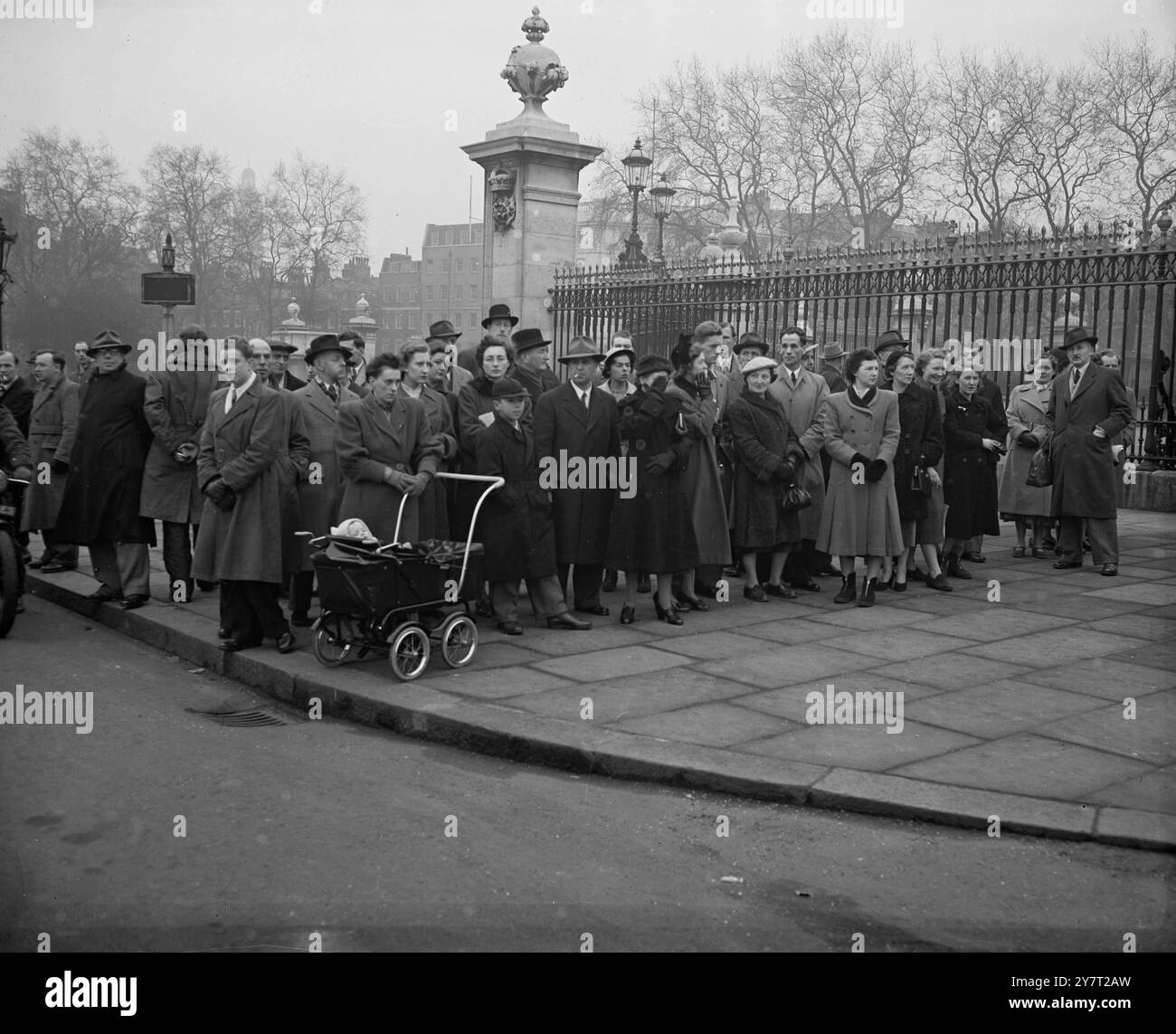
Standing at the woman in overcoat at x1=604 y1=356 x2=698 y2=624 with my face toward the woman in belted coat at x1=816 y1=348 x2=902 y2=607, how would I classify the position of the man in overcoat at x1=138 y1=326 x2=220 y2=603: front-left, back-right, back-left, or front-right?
back-left

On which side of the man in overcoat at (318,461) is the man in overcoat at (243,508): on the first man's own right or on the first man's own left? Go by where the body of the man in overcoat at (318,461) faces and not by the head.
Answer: on the first man's own right

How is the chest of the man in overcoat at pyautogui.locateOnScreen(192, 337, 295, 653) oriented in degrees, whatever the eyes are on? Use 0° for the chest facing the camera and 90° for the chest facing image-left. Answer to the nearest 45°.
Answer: approximately 45°

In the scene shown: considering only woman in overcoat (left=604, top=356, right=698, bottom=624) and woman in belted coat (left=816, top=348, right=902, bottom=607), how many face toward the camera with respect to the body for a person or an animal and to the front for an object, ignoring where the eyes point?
2

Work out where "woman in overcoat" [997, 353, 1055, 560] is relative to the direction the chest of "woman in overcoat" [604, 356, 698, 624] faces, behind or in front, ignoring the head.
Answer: behind

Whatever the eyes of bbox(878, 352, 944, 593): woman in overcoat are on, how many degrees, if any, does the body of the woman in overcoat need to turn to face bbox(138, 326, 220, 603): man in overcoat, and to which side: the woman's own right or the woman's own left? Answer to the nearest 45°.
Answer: approximately 45° to the woman's own right
